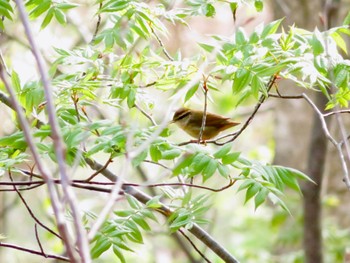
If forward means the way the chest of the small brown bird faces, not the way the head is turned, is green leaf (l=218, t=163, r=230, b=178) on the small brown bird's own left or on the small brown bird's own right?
on the small brown bird's own left

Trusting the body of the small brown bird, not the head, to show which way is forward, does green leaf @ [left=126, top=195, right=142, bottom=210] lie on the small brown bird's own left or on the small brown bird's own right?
on the small brown bird's own left

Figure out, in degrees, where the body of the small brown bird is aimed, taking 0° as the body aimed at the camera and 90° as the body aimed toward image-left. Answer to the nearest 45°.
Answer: approximately 90°

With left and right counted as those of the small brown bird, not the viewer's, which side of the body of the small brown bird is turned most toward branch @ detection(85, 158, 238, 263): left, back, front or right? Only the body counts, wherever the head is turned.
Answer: left
